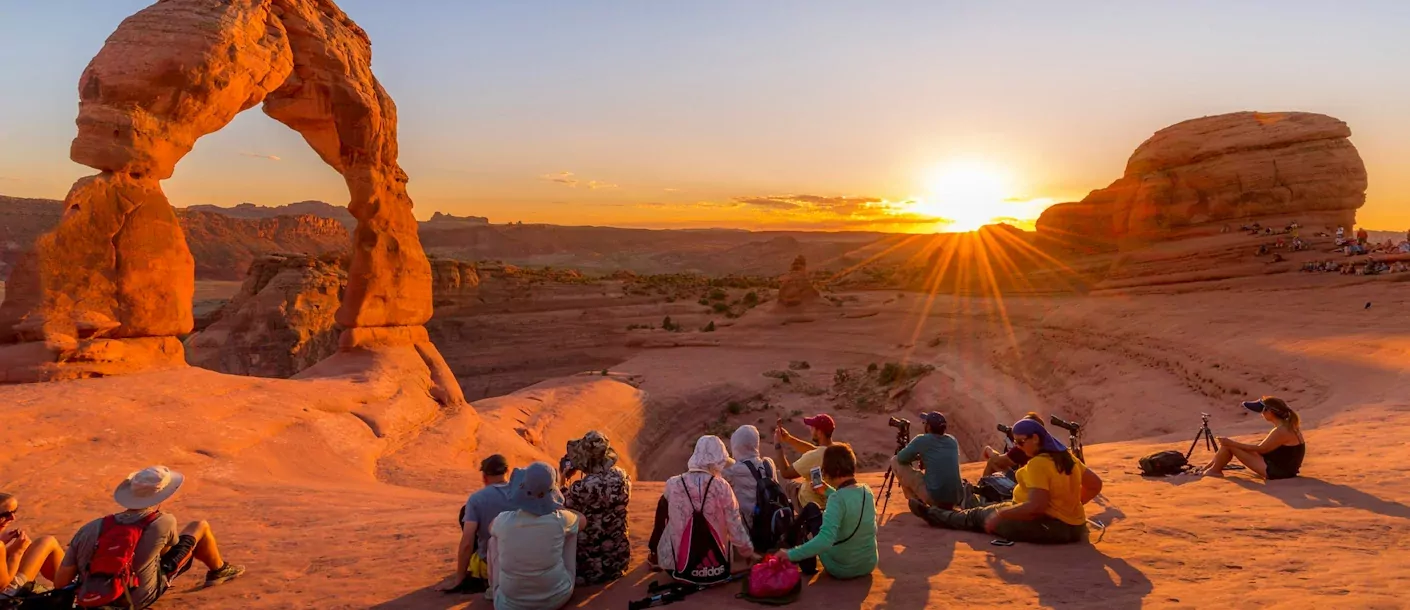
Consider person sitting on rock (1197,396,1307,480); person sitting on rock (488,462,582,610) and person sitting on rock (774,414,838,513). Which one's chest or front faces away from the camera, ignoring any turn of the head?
person sitting on rock (488,462,582,610)

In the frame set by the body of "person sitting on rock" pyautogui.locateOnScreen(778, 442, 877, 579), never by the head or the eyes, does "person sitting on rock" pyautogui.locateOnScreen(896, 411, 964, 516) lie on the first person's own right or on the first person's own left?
on the first person's own right

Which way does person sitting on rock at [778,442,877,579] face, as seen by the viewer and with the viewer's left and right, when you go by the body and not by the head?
facing away from the viewer and to the left of the viewer

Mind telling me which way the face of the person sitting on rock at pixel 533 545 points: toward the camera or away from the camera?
away from the camera

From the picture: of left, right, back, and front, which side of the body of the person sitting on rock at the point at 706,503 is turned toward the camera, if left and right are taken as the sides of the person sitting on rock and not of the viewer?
back

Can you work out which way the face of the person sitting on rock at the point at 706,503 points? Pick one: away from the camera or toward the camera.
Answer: away from the camera

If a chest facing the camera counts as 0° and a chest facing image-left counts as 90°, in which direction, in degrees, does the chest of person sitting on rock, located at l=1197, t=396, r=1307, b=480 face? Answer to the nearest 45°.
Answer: approximately 90°

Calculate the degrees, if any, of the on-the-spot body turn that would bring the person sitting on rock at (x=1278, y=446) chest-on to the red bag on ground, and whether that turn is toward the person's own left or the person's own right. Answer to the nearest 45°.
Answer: approximately 45° to the person's own left

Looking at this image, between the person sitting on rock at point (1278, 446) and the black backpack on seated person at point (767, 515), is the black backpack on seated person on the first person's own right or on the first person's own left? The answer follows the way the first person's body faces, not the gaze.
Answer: on the first person's own left

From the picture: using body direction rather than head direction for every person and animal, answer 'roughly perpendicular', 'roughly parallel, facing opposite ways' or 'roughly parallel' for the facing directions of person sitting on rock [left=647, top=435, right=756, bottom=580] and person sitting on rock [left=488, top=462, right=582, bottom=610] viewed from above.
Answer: roughly parallel

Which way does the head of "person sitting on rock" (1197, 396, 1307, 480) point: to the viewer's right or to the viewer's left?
to the viewer's left

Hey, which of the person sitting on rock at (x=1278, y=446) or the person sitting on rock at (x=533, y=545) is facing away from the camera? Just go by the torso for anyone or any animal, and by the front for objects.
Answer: the person sitting on rock at (x=533, y=545)

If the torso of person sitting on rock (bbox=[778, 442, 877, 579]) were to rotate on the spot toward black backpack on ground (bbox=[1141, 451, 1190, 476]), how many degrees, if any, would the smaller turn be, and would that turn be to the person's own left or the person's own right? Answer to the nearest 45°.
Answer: approximately 90° to the person's own right
